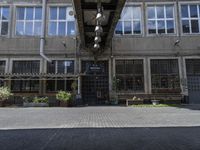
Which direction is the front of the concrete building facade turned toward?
toward the camera

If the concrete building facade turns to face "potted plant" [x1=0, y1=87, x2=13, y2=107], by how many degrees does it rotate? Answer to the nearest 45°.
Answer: approximately 90° to its right

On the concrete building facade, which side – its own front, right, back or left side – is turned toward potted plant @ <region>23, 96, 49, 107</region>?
right

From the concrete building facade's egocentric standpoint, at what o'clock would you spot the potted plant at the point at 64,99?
The potted plant is roughly at 2 o'clock from the concrete building facade.
